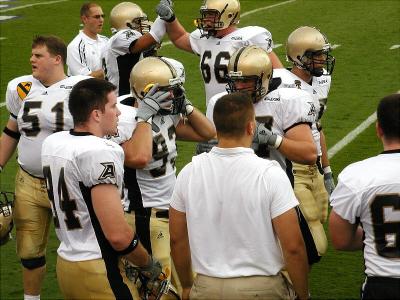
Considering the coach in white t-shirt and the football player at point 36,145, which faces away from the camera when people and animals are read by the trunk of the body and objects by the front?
the coach in white t-shirt

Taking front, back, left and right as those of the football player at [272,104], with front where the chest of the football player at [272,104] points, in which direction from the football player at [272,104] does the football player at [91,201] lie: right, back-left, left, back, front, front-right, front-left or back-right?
front

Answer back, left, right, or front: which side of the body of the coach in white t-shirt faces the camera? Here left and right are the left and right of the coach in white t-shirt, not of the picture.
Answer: back

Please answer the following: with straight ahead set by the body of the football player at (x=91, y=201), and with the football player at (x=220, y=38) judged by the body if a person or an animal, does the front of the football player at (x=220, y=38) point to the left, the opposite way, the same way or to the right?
the opposite way

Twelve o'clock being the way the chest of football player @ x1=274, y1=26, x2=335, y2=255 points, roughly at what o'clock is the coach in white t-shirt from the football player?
The coach in white t-shirt is roughly at 2 o'clock from the football player.

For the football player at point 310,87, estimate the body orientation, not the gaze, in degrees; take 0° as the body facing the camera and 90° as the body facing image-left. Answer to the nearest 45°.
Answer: approximately 315°

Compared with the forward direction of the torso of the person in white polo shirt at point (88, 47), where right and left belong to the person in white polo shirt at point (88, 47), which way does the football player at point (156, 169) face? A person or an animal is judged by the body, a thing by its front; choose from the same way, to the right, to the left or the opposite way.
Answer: the same way

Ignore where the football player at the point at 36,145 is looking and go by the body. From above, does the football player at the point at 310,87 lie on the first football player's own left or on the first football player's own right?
on the first football player's own left

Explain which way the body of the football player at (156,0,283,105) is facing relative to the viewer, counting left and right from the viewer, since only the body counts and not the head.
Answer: facing the viewer and to the left of the viewer

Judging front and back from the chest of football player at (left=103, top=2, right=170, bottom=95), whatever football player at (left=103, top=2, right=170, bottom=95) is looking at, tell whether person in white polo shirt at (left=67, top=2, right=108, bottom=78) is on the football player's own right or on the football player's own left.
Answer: on the football player's own left

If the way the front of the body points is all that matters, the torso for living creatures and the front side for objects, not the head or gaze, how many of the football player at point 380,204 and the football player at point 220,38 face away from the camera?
1

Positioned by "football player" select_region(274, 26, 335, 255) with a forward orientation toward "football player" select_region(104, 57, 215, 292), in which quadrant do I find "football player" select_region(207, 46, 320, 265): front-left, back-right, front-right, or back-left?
front-left

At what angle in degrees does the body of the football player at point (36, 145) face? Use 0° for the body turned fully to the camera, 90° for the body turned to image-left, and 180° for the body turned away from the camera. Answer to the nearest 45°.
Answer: approximately 0°

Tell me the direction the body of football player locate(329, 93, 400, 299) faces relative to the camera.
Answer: away from the camera
